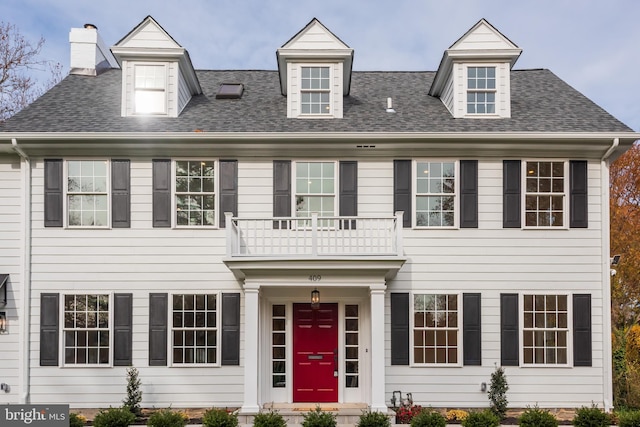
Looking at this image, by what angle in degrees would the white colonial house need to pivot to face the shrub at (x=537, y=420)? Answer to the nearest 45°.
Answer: approximately 45° to its left

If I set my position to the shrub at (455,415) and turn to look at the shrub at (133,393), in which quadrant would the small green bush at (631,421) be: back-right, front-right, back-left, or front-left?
back-left

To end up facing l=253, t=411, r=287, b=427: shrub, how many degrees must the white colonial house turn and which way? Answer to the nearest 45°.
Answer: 0° — it already faces it

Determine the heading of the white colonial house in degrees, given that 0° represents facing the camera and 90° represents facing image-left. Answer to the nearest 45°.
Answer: approximately 0°
